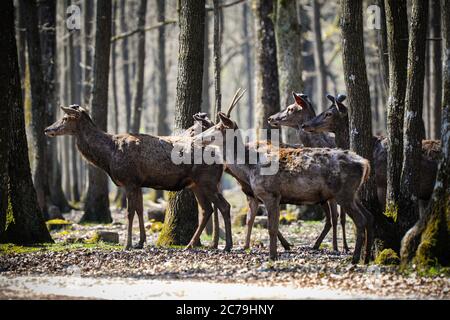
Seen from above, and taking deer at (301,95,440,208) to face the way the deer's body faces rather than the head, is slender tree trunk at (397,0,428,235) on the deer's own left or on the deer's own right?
on the deer's own left

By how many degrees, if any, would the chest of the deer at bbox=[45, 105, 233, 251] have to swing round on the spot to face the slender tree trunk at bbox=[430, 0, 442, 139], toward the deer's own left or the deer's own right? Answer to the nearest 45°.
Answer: approximately 135° to the deer's own right

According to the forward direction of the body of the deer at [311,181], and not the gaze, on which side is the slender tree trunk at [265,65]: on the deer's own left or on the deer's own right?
on the deer's own right

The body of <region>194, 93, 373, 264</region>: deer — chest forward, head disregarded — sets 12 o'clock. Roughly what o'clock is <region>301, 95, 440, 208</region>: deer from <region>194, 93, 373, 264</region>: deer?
<region>301, 95, 440, 208</region>: deer is roughly at 4 o'clock from <region>194, 93, 373, 264</region>: deer.

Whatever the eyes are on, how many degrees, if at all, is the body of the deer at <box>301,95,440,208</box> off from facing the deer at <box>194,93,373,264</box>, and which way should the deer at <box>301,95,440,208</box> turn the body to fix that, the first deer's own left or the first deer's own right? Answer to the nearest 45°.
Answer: approximately 90° to the first deer's own left

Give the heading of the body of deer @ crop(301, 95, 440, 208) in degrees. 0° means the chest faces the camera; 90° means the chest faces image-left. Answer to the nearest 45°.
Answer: approximately 90°

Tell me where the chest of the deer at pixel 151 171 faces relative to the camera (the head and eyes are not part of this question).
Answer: to the viewer's left

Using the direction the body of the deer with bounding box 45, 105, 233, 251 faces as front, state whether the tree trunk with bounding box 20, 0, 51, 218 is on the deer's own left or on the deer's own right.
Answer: on the deer's own right

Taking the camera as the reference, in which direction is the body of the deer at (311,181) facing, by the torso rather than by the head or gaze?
to the viewer's left

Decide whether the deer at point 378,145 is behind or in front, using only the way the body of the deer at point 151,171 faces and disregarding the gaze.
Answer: behind
